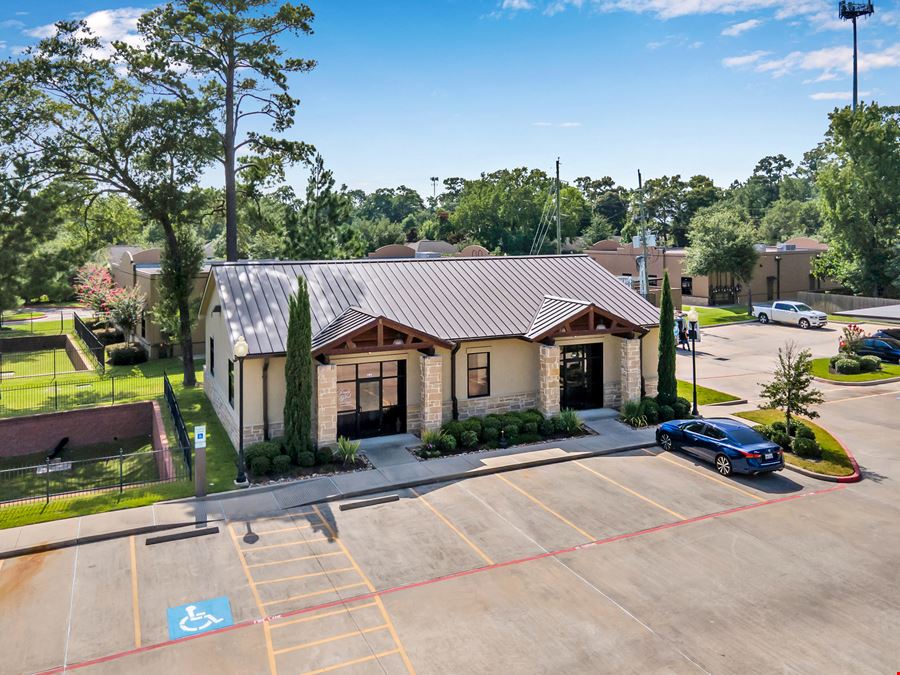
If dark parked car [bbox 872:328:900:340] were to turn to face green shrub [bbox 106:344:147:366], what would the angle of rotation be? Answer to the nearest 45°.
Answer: approximately 45° to its left

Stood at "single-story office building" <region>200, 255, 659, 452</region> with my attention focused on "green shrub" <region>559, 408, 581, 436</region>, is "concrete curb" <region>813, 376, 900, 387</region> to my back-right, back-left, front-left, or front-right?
front-left

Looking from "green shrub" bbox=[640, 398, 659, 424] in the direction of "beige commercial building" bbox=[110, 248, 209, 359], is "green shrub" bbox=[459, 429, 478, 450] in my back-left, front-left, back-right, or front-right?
front-left

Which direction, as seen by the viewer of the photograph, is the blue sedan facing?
facing away from the viewer and to the left of the viewer

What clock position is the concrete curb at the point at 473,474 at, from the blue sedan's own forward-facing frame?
The concrete curb is roughly at 10 o'clock from the blue sedan.

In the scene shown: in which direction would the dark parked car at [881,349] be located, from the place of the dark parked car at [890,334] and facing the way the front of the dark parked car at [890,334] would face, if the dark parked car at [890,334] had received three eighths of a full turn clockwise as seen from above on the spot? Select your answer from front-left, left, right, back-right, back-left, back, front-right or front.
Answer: back-right

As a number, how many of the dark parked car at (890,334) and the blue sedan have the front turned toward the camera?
0

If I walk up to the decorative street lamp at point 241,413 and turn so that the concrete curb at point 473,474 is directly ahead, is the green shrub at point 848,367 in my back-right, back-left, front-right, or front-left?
front-left

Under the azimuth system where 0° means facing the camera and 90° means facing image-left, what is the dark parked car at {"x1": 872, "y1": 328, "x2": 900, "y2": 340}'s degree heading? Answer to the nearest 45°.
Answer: approximately 90°
